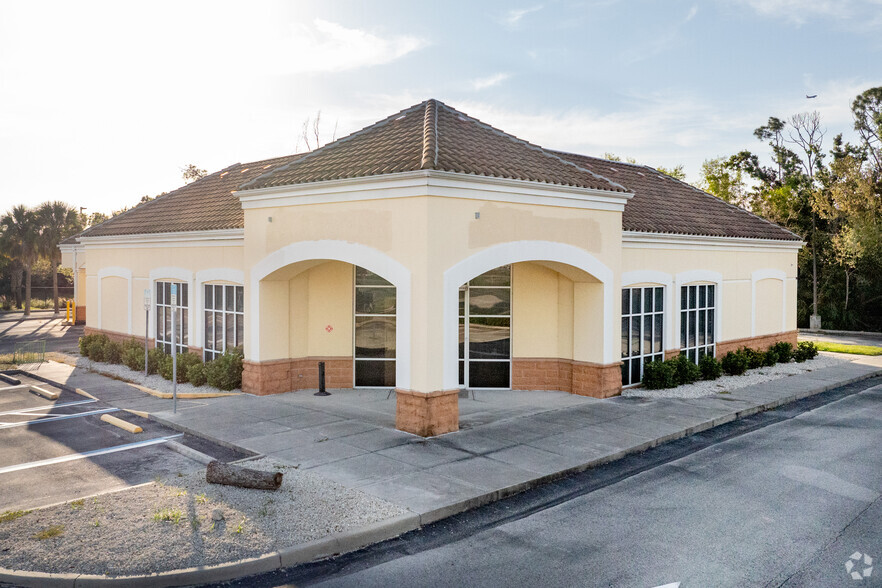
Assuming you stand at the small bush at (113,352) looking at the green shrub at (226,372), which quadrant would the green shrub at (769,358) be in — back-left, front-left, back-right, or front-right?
front-left

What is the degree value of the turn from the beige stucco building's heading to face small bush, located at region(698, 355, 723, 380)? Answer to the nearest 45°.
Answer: approximately 90° to its left

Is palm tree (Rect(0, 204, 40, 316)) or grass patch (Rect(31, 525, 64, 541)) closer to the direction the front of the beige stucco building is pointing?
the grass patch

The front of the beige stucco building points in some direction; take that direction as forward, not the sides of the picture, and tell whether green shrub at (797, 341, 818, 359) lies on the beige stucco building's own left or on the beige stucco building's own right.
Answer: on the beige stucco building's own left

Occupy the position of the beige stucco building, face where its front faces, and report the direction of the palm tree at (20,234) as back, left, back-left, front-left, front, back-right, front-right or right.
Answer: back-right

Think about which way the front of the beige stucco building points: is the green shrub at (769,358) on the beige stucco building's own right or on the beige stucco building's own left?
on the beige stucco building's own left

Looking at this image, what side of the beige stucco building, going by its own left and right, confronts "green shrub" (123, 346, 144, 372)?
right

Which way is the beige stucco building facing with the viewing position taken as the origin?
facing the viewer

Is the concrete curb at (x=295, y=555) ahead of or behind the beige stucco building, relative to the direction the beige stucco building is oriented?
ahead

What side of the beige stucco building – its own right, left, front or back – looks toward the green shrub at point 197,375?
right

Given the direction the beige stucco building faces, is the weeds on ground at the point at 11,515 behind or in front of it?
in front

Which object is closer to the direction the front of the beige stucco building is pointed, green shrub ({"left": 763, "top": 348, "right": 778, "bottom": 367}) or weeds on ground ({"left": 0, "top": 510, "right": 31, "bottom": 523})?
the weeds on ground

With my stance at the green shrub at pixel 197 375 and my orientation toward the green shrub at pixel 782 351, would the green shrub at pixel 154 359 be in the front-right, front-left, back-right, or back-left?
back-left
